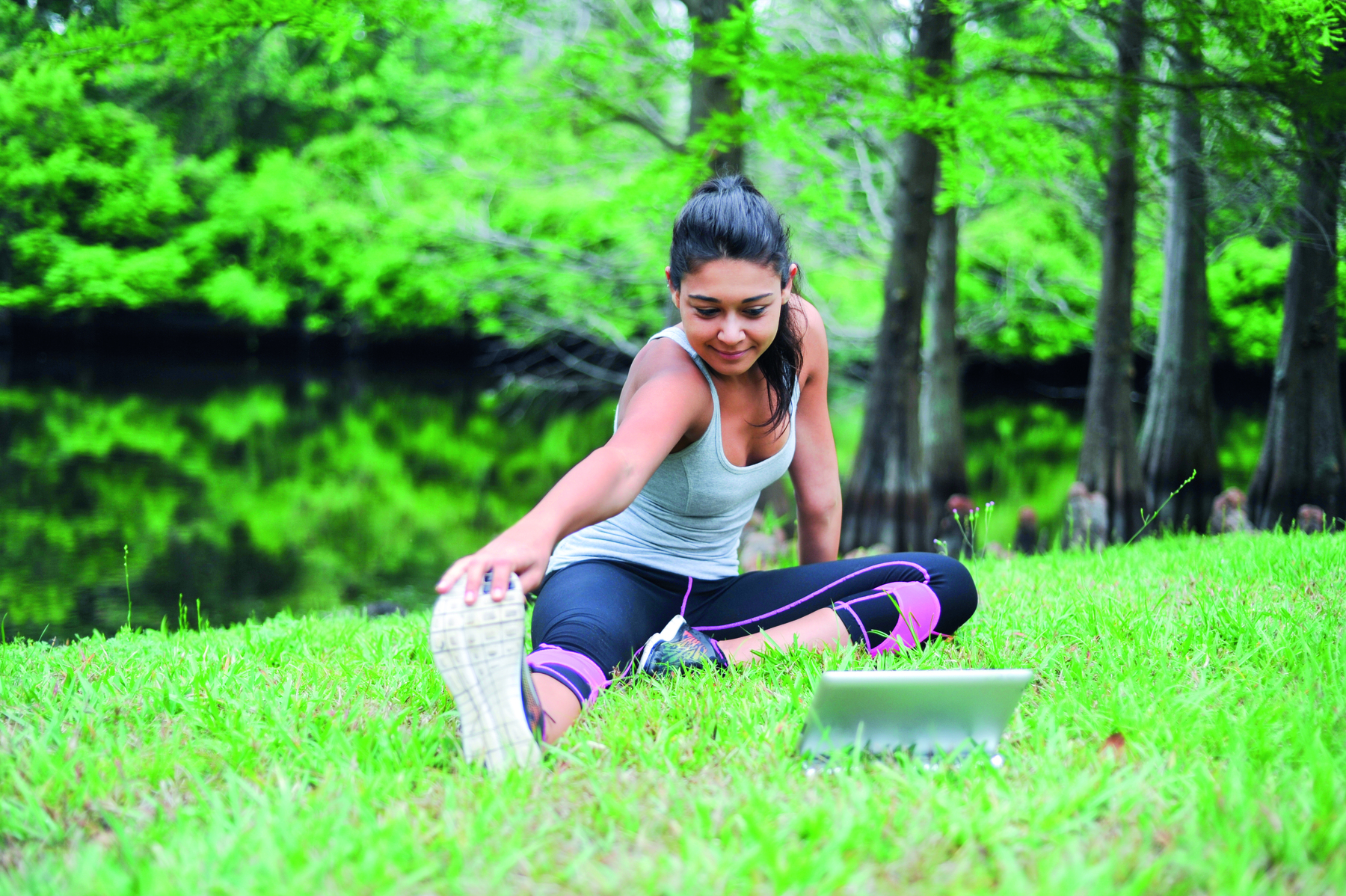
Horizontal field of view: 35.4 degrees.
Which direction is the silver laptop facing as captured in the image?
away from the camera

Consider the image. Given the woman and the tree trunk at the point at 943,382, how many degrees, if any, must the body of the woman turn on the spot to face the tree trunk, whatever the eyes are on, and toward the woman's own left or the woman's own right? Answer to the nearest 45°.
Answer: approximately 180°

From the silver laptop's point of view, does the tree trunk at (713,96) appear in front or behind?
in front

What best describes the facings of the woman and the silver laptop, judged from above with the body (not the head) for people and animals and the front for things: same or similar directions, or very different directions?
very different directions

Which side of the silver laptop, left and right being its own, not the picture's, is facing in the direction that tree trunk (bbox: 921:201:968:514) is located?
front

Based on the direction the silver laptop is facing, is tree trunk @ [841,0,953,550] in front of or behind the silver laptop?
in front

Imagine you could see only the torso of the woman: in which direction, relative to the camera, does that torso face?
toward the camera

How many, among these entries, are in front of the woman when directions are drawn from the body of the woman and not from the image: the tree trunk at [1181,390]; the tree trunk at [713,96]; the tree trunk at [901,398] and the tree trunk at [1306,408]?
0

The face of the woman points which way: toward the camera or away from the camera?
toward the camera

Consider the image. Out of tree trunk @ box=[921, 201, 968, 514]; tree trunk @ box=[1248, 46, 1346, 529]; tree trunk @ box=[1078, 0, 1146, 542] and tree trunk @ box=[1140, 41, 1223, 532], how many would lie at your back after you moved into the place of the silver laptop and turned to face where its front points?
0

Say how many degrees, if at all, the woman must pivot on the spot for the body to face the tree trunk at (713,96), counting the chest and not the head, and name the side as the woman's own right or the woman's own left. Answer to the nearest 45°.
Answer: approximately 180°

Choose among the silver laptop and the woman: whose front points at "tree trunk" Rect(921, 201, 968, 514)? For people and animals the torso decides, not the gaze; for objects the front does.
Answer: the silver laptop

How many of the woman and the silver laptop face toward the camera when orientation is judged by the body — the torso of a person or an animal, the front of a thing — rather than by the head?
1
